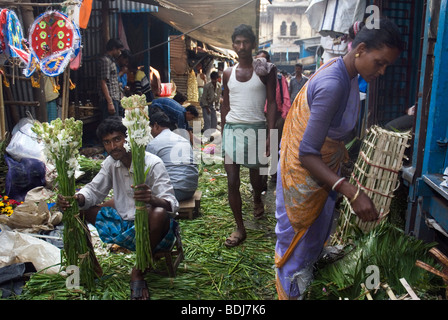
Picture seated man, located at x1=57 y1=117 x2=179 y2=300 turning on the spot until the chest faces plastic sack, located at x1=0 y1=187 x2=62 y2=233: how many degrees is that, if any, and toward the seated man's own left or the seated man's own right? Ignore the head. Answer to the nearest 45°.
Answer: approximately 135° to the seated man's own right

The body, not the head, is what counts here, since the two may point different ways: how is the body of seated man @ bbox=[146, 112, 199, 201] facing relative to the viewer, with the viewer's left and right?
facing away from the viewer and to the left of the viewer

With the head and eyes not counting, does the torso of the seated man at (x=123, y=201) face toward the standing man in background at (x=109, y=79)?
no

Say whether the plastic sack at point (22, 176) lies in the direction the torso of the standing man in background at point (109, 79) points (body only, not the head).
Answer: no

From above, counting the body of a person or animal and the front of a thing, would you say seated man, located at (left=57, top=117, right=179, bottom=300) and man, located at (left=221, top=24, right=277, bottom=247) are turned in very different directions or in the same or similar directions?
same or similar directions

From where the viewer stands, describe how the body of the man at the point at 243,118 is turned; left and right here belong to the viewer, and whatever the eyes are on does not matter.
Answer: facing the viewer

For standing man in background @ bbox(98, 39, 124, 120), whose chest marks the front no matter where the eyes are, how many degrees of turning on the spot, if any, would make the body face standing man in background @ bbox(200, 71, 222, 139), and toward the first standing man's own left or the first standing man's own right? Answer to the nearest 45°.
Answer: approximately 45° to the first standing man's own left
